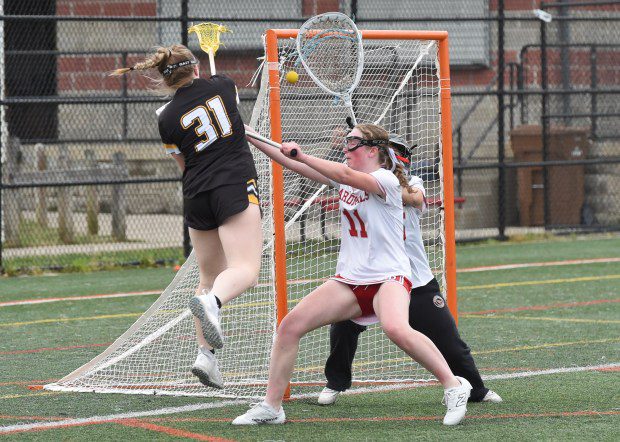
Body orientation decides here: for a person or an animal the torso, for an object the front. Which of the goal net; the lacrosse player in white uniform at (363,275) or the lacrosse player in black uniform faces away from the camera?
the lacrosse player in black uniform

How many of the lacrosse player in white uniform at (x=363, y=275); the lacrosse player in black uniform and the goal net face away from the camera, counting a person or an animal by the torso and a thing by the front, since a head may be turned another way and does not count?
1

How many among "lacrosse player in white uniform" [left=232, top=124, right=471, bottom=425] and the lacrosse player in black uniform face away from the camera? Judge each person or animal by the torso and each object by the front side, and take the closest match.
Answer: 1

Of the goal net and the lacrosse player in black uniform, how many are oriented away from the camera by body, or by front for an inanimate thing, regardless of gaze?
1

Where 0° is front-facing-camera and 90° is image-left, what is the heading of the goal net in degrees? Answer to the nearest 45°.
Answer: approximately 315°

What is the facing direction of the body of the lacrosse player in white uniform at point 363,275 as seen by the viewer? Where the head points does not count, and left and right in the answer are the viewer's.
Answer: facing the viewer and to the left of the viewer

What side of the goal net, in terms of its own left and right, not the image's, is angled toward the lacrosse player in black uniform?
right

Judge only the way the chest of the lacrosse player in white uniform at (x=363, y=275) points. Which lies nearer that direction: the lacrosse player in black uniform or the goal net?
the lacrosse player in black uniform

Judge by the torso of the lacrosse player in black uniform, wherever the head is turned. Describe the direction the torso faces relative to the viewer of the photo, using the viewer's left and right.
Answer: facing away from the viewer

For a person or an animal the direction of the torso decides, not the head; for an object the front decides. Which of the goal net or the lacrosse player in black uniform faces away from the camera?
the lacrosse player in black uniform

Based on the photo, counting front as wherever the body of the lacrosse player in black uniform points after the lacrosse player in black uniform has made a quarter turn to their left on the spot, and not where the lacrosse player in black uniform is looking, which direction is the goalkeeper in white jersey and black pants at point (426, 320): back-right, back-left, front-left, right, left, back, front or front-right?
back

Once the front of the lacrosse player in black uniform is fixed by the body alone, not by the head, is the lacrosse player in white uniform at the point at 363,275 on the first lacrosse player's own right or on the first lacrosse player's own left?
on the first lacrosse player's own right

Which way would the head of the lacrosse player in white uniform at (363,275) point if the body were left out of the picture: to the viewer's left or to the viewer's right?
to the viewer's left
